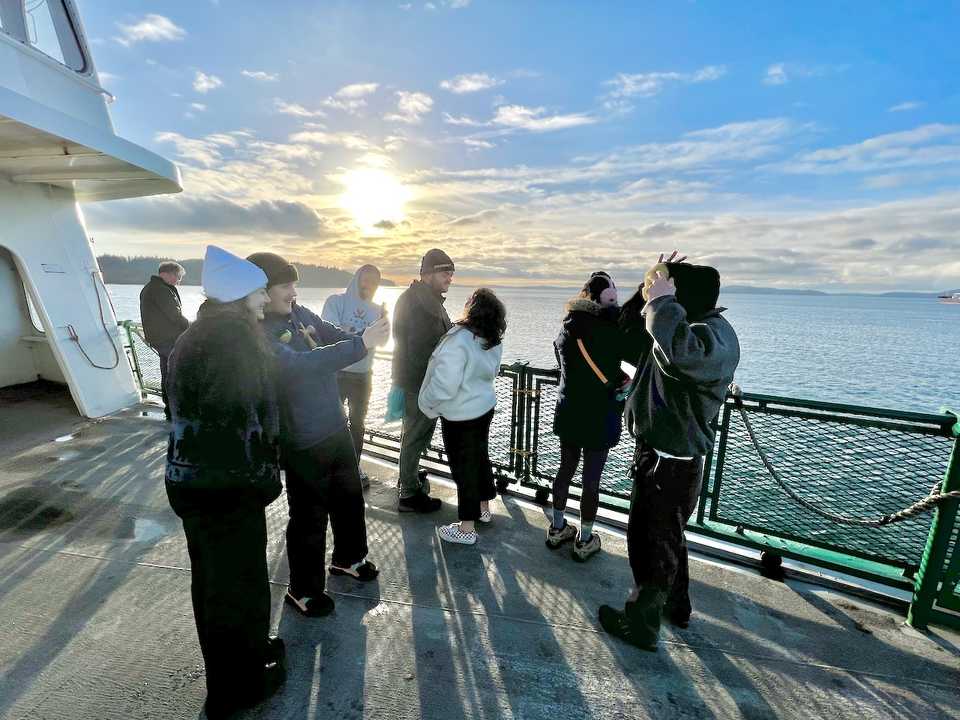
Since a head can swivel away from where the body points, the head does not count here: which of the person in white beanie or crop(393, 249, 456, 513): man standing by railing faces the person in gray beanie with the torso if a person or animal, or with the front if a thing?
the person in white beanie

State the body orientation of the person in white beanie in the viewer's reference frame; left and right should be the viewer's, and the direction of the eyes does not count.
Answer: facing away from the viewer and to the right of the viewer

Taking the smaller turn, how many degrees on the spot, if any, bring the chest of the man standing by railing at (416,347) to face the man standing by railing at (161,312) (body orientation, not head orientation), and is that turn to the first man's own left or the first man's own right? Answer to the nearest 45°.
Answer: approximately 135° to the first man's own left

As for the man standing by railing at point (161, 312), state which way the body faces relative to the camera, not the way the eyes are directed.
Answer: to the viewer's right

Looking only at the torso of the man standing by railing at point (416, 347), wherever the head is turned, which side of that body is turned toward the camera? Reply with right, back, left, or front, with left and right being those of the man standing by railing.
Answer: right

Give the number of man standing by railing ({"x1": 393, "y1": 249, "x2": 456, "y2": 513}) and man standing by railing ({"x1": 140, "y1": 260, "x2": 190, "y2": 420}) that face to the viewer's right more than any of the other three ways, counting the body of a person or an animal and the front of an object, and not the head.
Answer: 2

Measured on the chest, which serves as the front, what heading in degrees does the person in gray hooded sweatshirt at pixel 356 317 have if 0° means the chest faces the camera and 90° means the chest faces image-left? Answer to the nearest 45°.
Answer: approximately 315°

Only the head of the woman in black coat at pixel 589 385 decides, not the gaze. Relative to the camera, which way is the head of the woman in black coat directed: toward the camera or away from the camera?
away from the camera
